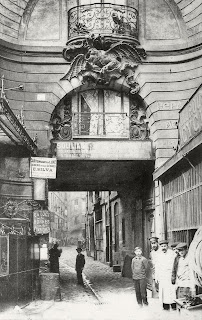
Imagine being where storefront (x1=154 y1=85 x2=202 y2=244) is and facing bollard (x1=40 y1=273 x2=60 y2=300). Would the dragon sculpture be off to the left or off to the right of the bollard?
right

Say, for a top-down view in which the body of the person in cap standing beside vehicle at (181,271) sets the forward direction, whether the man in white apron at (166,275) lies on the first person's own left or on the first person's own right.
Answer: on the first person's own right

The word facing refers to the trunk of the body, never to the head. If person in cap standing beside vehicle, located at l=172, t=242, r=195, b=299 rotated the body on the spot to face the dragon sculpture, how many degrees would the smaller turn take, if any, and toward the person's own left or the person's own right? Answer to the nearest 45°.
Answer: approximately 135° to the person's own right

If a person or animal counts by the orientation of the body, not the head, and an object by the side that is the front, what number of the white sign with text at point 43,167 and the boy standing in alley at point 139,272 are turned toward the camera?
2

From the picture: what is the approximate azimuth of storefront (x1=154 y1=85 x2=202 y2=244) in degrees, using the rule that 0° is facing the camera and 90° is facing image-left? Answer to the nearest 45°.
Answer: approximately 45°

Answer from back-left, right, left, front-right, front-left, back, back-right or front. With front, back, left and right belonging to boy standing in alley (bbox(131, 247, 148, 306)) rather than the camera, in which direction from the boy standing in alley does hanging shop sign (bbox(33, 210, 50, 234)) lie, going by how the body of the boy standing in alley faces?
back-right

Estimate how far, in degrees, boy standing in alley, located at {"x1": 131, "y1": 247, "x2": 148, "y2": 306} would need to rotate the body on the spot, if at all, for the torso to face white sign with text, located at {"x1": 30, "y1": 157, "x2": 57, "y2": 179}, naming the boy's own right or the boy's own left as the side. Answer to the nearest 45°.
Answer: approximately 135° to the boy's own right
